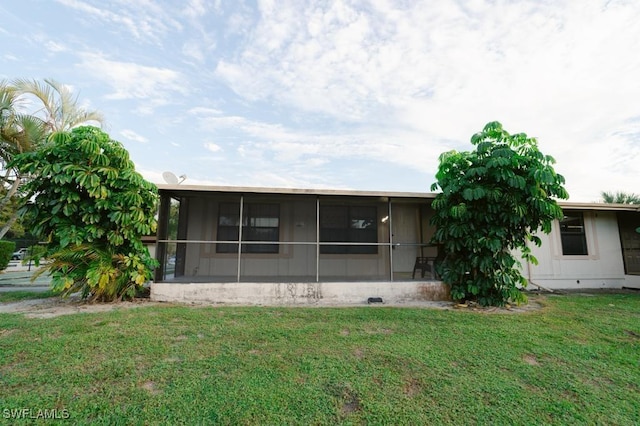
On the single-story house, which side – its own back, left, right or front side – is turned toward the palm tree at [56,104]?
right

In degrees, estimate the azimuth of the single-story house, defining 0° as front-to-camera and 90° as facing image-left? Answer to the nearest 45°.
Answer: approximately 0°

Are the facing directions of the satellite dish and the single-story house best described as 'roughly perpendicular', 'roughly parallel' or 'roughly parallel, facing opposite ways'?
roughly perpendicular

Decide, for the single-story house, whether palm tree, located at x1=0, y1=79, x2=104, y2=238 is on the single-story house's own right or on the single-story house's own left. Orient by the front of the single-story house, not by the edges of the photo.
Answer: on the single-story house's own right

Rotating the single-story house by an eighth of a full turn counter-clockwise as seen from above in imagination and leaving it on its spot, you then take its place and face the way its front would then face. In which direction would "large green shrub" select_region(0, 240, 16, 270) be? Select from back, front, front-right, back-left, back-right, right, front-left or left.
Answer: back-right

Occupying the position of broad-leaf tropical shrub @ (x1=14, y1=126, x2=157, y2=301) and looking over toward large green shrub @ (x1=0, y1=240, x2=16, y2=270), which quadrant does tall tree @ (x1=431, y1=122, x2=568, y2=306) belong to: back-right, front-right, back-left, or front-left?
back-right
